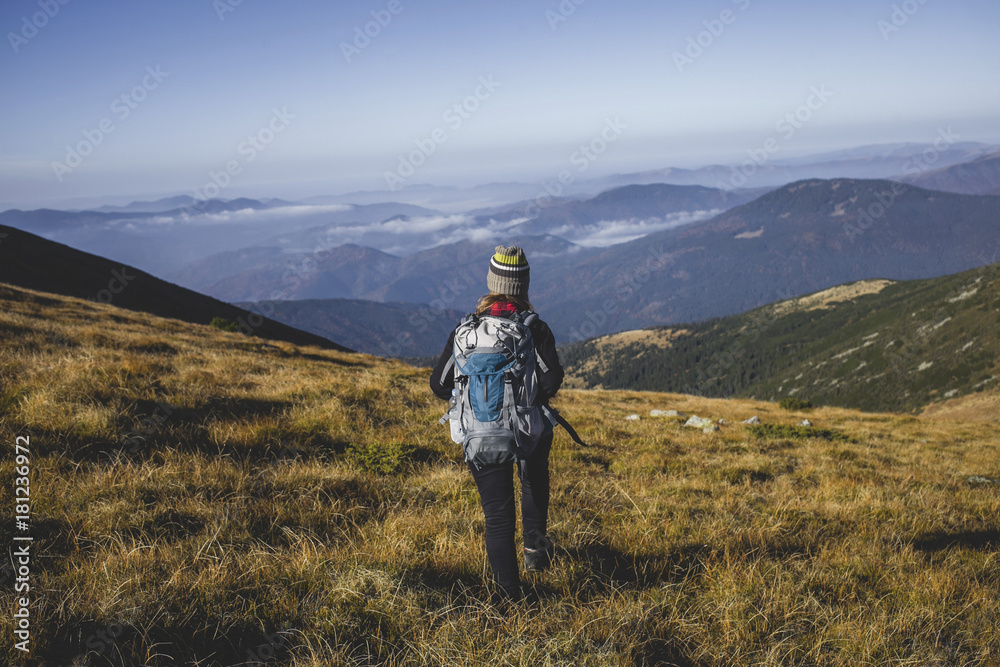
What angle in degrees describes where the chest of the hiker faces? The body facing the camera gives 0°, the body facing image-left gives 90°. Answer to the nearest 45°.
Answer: approximately 180°

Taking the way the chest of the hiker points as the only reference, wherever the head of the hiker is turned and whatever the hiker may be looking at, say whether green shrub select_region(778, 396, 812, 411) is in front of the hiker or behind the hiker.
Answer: in front
